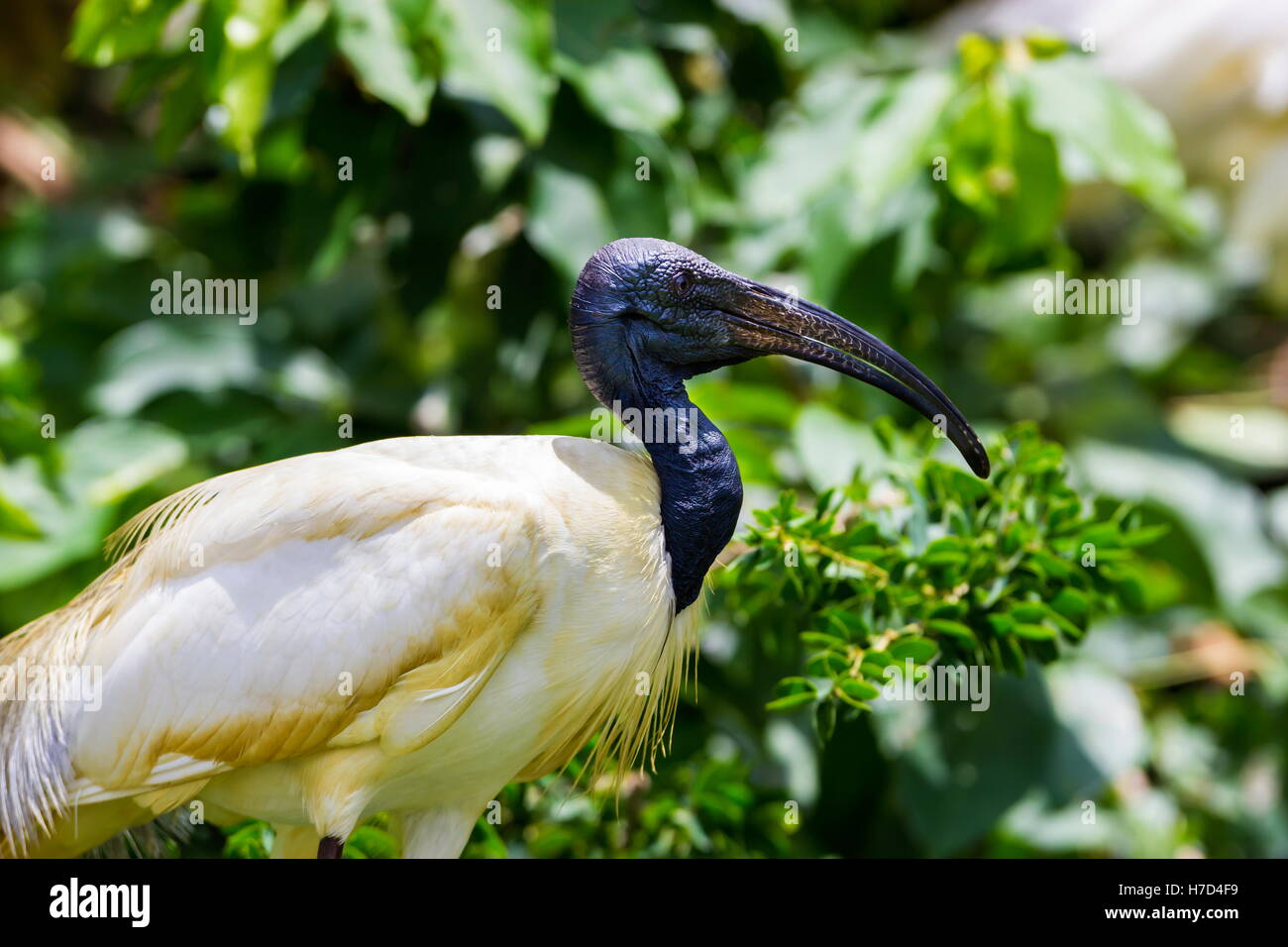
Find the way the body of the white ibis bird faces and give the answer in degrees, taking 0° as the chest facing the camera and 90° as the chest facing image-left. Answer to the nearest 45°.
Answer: approximately 270°
